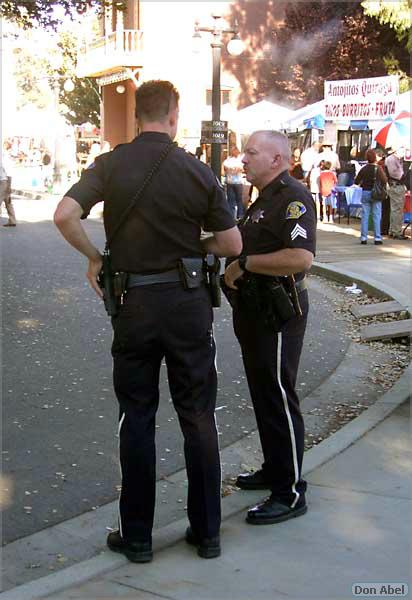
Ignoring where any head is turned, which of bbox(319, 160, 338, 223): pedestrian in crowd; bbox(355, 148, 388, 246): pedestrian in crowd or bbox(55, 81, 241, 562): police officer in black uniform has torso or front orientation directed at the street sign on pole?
the police officer in black uniform

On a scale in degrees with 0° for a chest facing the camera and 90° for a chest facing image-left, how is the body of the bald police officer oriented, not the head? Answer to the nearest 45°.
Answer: approximately 90°

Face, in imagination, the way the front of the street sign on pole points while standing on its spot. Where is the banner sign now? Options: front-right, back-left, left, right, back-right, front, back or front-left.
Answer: back-left

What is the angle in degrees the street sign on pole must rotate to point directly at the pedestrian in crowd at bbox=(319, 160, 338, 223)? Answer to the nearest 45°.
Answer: approximately 135° to its left

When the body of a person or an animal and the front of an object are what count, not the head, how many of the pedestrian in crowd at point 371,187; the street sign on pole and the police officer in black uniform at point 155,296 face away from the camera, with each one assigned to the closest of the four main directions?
2

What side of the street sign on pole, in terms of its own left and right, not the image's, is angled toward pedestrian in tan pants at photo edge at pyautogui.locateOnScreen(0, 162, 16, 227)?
right

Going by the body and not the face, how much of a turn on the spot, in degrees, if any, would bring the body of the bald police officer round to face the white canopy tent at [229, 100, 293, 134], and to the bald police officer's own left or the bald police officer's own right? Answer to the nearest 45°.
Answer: approximately 90° to the bald police officer's own right
